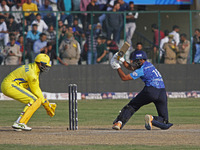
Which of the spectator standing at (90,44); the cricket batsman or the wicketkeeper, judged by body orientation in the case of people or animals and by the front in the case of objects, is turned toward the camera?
the spectator standing

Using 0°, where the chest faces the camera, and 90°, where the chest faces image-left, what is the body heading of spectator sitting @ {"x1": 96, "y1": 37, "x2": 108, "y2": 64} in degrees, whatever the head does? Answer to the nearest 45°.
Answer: approximately 45°

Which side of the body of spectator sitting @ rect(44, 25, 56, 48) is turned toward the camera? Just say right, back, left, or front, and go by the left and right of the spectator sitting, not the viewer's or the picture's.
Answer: front

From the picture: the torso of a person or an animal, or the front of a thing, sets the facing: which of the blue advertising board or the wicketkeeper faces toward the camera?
the blue advertising board

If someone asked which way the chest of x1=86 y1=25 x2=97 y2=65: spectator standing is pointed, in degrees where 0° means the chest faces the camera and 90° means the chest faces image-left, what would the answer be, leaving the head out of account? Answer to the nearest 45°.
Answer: approximately 0°

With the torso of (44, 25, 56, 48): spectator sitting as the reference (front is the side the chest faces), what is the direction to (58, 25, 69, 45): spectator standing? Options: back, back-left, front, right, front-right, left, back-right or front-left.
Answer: left

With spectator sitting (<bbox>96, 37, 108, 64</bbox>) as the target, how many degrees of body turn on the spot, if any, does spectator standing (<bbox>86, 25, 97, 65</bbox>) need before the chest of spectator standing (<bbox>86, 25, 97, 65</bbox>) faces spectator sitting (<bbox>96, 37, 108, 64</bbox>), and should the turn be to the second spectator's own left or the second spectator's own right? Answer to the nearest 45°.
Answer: approximately 90° to the second spectator's own left

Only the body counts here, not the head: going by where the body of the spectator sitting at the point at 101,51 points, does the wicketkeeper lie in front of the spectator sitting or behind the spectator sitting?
in front

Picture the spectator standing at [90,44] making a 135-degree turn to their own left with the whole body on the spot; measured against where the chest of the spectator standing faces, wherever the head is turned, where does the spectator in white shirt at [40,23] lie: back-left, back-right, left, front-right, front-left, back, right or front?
back-left

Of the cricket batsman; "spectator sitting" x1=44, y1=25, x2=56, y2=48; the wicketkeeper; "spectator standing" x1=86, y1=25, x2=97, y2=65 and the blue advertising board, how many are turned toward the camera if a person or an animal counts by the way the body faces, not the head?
3

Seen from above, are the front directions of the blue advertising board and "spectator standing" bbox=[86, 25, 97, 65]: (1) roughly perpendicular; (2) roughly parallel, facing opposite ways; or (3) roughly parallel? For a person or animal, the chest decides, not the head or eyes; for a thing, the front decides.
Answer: roughly parallel

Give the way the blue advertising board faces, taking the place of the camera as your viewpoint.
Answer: facing the viewer

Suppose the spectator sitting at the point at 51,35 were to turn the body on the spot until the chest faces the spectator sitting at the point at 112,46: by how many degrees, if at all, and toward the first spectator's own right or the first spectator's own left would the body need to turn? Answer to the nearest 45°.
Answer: approximately 90° to the first spectator's own left
